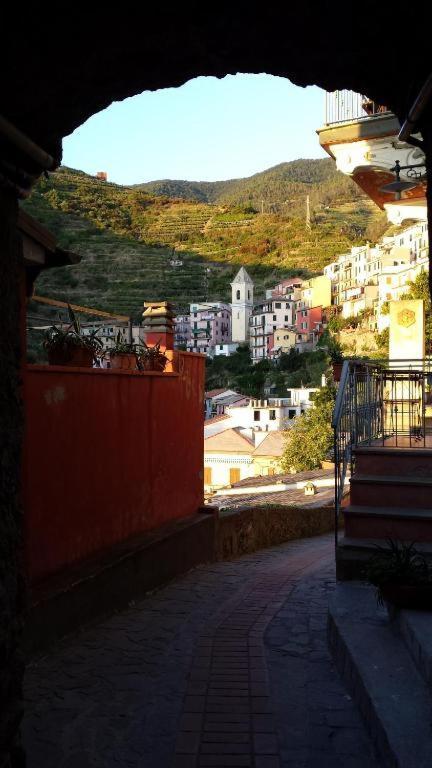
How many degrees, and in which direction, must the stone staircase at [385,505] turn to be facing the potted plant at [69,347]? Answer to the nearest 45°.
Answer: approximately 90° to its right

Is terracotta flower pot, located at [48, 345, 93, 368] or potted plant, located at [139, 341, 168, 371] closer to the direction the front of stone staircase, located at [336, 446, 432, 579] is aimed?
the terracotta flower pot
